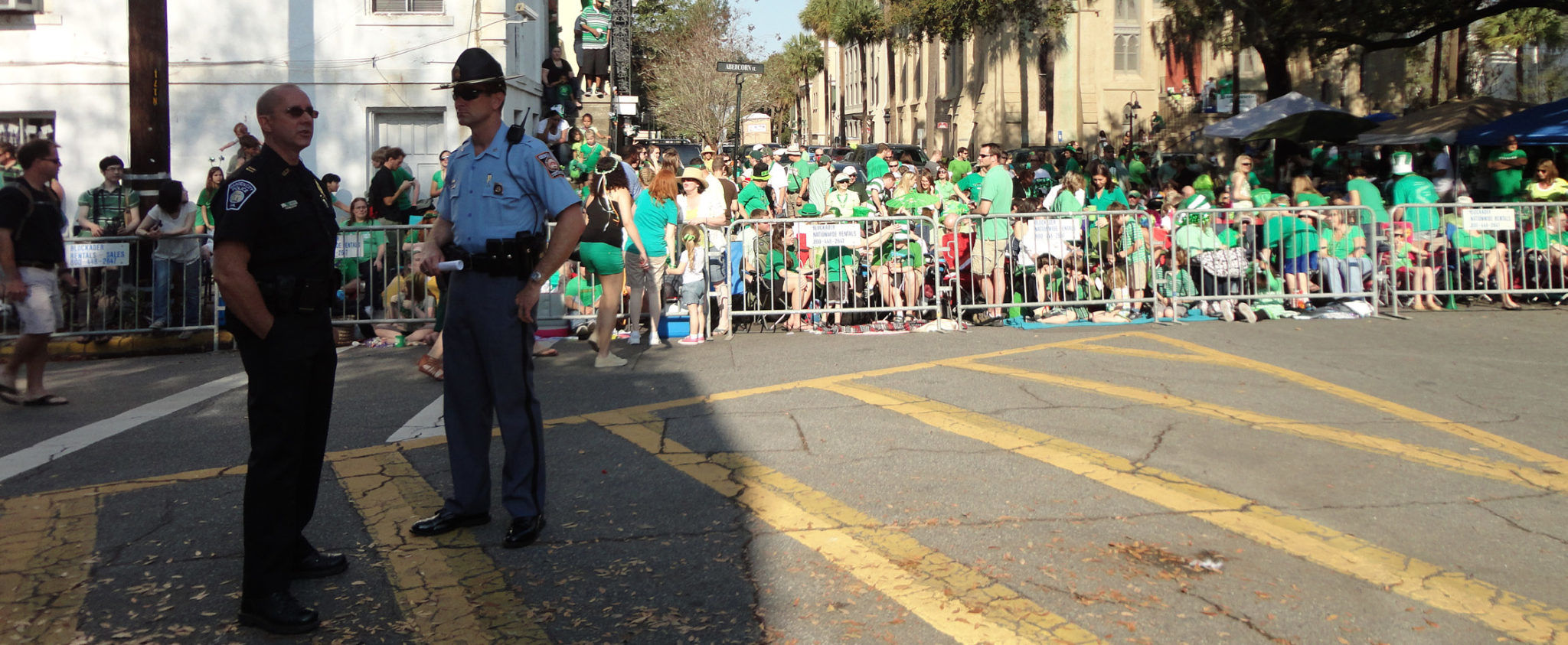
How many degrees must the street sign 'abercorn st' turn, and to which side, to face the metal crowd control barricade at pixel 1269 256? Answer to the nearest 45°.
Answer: approximately 45° to its left

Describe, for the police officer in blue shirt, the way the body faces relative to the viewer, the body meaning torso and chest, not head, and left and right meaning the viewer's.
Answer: facing the viewer and to the left of the viewer

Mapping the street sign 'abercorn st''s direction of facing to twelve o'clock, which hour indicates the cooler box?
The cooler box is roughly at 12 o'clock from the street sign 'abercorn st'.

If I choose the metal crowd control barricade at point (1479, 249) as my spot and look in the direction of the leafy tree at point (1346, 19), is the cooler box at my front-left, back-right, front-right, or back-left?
back-left

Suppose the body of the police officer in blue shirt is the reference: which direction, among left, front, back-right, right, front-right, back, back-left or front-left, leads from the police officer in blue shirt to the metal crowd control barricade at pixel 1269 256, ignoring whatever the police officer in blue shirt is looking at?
back

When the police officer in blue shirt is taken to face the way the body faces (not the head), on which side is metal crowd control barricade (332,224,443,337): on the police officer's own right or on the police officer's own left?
on the police officer's own right

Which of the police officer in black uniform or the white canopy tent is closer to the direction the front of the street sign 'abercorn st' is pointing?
the police officer in black uniform

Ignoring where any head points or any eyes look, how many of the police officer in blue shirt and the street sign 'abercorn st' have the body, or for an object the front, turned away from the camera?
0

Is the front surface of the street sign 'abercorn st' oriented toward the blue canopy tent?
no

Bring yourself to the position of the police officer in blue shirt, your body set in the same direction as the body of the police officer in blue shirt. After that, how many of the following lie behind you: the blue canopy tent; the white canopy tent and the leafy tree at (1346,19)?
3

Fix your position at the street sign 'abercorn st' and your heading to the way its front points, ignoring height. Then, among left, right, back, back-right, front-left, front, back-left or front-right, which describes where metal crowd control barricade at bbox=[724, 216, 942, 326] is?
front

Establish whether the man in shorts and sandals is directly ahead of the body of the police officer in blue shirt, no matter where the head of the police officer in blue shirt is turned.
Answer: no

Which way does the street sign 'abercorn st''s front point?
toward the camera

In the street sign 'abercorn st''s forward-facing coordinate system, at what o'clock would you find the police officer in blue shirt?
The police officer in blue shirt is roughly at 12 o'clock from the street sign 'abercorn st'.

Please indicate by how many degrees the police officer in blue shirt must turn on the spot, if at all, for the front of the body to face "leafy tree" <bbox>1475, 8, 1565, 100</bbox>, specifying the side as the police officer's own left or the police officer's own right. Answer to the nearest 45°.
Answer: approximately 180°

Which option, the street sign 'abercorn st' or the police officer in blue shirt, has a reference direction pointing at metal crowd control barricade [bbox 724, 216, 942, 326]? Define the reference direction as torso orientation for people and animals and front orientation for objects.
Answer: the street sign 'abercorn st'
